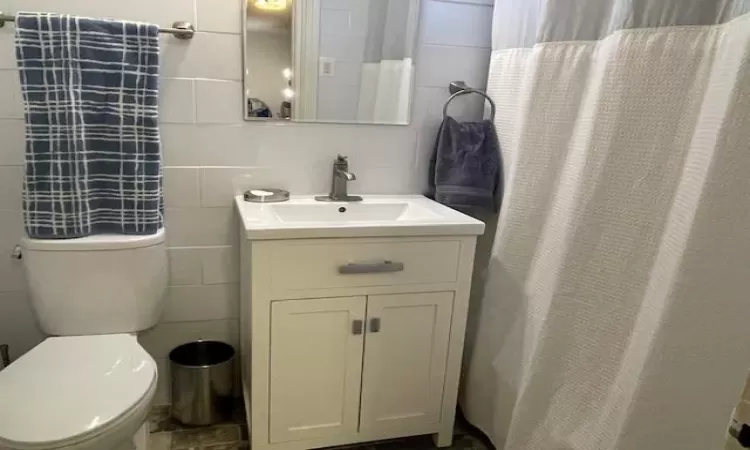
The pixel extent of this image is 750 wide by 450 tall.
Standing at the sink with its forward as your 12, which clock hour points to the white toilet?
The white toilet is roughly at 2 o'clock from the sink.

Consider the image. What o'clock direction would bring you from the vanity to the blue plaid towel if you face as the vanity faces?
The blue plaid towel is roughly at 3 o'clock from the vanity.

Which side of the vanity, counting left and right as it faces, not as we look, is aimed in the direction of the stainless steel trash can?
right

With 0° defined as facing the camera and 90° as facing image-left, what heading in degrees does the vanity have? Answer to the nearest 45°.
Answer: approximately 0°

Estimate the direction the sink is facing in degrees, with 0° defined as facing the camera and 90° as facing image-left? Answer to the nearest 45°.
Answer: approximately 0°

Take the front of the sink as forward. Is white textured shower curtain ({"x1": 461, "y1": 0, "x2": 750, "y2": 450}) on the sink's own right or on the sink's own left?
on the sink's own left

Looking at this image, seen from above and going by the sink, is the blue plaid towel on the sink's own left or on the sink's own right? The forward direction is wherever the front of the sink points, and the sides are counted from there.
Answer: on the sink's own right
